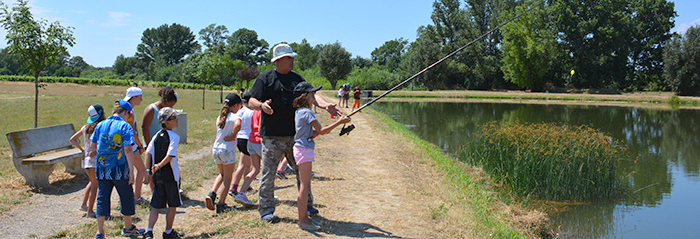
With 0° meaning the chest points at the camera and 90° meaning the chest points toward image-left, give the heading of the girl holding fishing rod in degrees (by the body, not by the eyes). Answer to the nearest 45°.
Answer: approximately 270°

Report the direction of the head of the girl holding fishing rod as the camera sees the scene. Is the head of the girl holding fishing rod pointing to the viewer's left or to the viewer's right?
to the viewer's right

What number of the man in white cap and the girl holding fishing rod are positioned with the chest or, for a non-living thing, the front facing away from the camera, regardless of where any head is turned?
0

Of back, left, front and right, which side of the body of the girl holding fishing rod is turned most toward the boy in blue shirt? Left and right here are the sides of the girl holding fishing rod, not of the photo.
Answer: back

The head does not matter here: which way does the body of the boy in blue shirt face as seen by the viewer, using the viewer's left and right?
facing away from the viewer and to the right of the viewer

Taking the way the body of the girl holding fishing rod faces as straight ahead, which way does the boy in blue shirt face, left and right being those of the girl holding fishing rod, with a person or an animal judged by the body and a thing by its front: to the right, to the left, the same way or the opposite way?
to the left

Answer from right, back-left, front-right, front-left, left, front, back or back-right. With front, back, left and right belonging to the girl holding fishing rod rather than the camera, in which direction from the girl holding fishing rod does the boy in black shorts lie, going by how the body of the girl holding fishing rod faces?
back

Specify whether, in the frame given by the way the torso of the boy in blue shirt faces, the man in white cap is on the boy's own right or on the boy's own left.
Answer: on the boy's own right

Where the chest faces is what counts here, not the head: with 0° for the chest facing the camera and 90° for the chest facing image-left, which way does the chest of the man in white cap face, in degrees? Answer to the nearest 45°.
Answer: approximately 315°

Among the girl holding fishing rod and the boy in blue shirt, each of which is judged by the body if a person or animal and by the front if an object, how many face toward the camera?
0

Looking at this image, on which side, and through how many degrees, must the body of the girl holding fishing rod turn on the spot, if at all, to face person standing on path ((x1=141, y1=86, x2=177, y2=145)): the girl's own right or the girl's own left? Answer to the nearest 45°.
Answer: approximately 135° to the girl's own left
